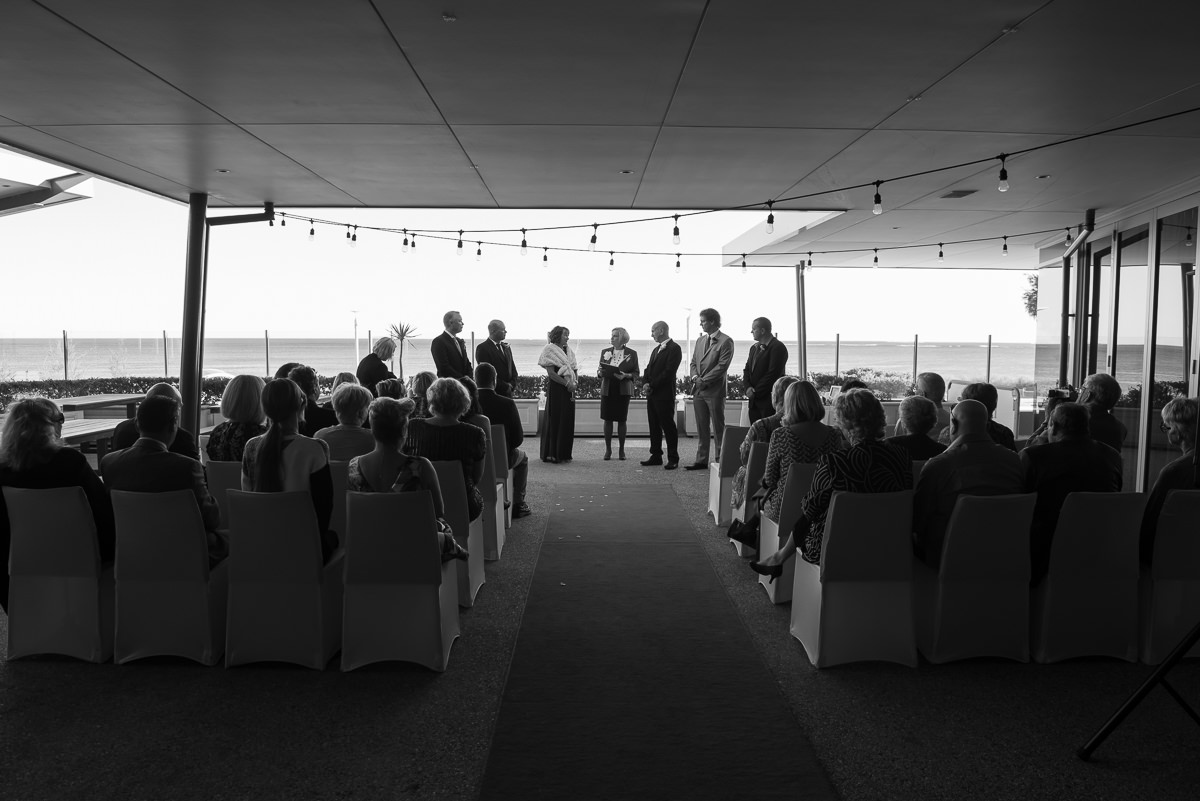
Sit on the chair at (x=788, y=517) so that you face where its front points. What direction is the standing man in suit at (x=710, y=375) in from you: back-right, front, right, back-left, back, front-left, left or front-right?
front-right

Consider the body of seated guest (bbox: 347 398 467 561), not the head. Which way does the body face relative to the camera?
away from the camera

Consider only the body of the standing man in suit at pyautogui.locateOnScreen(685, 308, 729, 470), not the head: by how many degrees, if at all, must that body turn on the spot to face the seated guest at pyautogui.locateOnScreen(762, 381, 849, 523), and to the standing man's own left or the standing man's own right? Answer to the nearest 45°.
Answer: approximately 45° to the standing man's own left

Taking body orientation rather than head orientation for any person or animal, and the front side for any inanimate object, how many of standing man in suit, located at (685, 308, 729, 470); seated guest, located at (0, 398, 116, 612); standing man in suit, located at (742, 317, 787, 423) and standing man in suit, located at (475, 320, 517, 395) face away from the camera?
1

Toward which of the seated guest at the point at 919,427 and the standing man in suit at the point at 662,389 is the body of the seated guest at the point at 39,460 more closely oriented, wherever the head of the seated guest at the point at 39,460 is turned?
the standing man in suit

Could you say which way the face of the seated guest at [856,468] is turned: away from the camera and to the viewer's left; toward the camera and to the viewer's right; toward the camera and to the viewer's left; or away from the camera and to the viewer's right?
away from the camera and to the viewer's left

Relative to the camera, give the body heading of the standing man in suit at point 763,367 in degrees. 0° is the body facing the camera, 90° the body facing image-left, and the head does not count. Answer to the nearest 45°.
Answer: approximately 45°

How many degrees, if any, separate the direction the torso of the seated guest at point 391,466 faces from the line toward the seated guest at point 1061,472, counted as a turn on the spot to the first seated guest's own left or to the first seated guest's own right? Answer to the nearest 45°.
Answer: approximately 90° to the first seated guest's own right

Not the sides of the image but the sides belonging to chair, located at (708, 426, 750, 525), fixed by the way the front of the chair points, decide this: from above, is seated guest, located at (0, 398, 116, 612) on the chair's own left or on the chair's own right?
on the chair's own left

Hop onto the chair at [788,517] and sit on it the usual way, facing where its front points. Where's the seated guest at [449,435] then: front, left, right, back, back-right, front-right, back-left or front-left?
front-left

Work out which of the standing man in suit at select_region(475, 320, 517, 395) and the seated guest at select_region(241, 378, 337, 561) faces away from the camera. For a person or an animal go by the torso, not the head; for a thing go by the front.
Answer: the seated guest

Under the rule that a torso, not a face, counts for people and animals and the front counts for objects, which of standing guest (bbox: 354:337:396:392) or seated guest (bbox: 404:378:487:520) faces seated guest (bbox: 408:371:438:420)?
seated guest (bbox: 404:378:487:520)

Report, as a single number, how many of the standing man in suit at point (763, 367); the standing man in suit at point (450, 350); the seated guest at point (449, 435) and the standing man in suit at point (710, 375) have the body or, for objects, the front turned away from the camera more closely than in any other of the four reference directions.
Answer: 1
